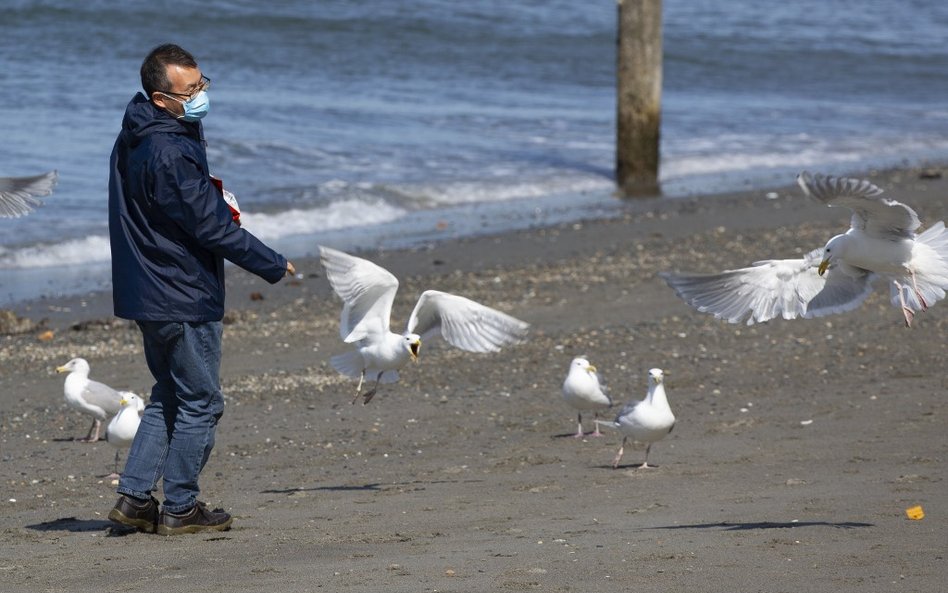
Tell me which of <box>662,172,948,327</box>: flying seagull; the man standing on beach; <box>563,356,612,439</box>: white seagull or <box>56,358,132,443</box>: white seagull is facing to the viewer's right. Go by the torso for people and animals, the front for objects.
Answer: the man standing on beach

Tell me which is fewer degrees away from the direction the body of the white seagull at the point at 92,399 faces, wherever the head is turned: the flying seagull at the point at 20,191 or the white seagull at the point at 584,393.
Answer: the flying seagull

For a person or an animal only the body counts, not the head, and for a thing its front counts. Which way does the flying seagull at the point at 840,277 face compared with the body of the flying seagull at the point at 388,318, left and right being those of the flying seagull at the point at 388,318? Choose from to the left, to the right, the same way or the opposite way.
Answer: to the right

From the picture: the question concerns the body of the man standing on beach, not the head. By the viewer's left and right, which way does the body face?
facing to the right of the viewer

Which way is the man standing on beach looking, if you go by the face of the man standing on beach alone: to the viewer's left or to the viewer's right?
to the viewer's right

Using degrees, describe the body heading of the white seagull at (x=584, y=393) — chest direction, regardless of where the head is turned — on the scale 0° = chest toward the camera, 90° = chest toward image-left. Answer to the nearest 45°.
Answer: approximately 45°

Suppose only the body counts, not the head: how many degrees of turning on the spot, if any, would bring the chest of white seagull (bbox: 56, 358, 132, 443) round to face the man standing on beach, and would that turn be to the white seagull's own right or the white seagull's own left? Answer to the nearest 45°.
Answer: approximately 90° to the white seagull's own left

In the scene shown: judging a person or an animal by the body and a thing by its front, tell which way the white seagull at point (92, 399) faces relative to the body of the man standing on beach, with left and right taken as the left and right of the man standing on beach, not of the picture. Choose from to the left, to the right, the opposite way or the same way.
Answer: the opposite way

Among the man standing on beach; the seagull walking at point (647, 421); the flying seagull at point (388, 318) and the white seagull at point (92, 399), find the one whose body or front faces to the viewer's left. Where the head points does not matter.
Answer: the white seagull

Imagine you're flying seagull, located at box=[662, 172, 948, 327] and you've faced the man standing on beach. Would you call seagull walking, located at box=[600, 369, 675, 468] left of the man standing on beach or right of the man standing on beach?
right

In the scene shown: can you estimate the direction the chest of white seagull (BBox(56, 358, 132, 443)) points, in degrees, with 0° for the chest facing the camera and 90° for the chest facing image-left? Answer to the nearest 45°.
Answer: approximately 90°

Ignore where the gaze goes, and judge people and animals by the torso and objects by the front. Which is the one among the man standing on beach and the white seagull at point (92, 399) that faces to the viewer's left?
the white seagull

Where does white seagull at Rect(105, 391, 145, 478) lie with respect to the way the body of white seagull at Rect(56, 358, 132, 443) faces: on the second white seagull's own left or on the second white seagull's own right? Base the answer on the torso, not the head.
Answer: on the second white seagull's own left

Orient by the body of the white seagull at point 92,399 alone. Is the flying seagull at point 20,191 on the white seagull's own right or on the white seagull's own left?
on the white seagull's own right
